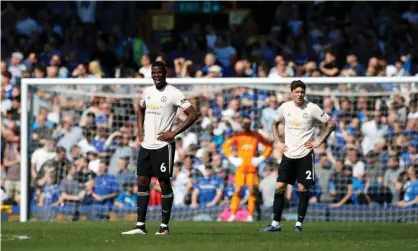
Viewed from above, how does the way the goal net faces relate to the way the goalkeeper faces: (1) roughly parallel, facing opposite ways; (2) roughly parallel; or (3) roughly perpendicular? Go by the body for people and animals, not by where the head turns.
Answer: roughly parallel

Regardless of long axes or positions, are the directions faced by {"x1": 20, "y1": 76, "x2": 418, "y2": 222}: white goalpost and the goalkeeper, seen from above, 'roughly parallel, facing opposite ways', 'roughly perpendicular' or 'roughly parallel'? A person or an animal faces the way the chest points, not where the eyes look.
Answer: roughly parallel

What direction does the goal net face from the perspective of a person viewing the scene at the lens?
facing the viewer

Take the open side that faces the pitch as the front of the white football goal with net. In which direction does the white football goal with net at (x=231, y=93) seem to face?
toward the camera

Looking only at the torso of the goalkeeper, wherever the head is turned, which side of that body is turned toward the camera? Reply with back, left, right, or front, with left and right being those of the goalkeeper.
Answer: front
